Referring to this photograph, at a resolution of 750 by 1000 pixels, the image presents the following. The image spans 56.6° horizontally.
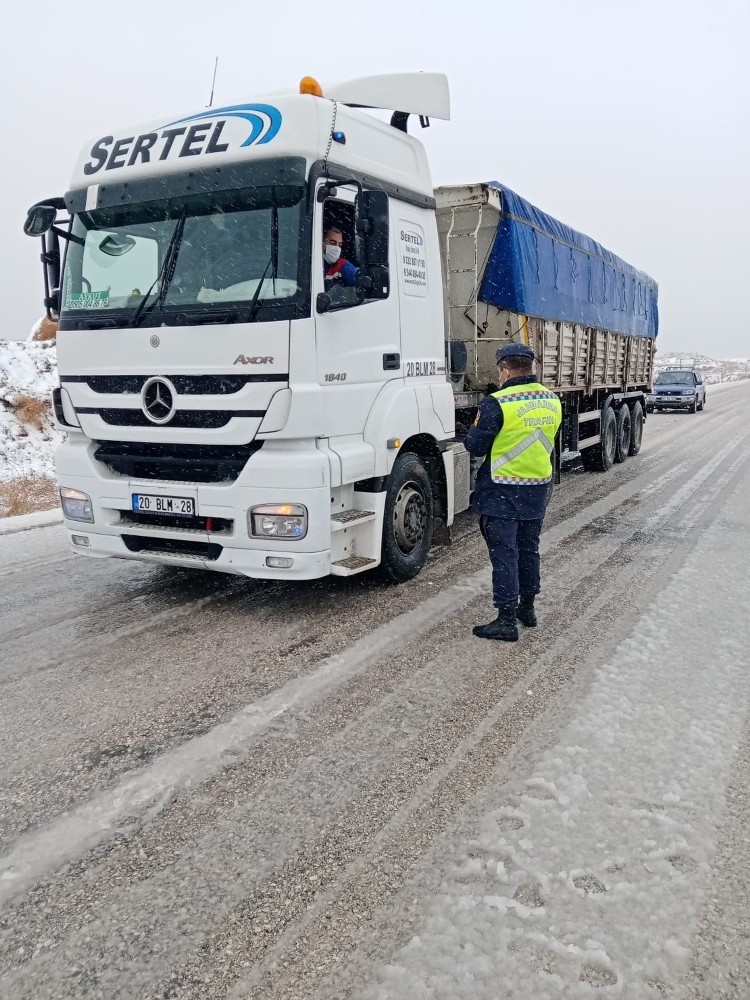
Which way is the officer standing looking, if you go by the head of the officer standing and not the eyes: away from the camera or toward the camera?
away from the camera

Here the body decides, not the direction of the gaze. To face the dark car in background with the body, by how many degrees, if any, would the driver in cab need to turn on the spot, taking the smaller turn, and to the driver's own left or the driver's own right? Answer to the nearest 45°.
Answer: approximately 180°

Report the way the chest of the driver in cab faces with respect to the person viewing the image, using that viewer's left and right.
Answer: facing the viewer and to the left of the viewer

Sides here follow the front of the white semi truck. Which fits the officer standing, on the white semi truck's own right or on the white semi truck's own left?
on the white semi truck's own left

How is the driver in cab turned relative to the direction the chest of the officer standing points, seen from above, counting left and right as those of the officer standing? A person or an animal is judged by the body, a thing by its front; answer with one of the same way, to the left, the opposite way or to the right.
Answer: to the left

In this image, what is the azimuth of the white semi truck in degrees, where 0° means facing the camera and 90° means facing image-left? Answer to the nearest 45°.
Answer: approximately 45°

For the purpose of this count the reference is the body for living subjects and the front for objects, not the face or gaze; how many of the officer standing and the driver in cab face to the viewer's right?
0

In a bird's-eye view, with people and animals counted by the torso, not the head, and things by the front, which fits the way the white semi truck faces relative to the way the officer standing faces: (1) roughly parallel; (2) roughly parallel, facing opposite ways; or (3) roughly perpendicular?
roughly perpendicular

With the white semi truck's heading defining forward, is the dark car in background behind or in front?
behind

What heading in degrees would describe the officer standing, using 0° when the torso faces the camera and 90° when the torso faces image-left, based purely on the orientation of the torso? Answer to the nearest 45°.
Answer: approximately 135°
